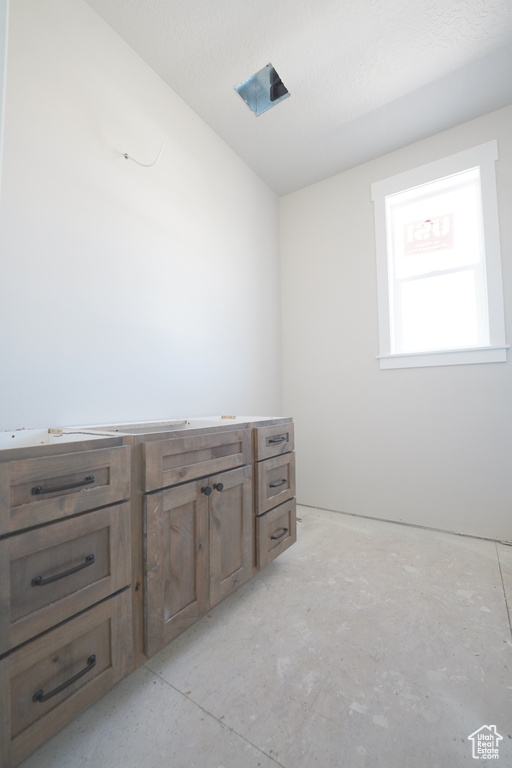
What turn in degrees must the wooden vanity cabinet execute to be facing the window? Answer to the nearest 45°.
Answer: approximately 45° to its left

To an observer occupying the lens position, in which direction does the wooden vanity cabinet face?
facing the viewer and to the right of the viewer
